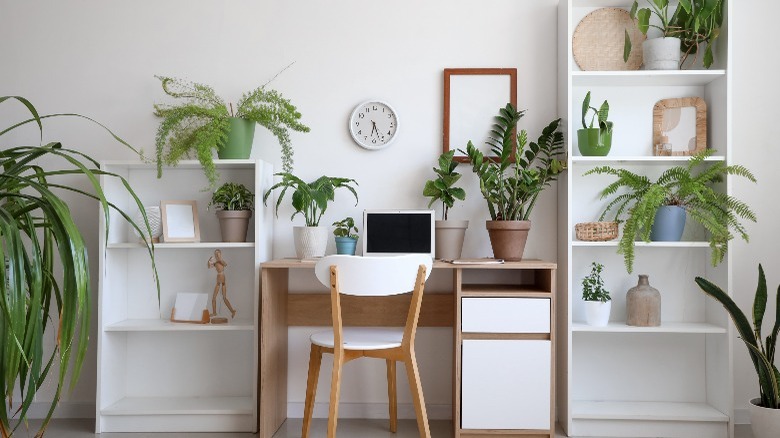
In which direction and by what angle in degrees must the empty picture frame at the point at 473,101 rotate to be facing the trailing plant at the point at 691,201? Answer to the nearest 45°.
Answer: approximately 90° to its left

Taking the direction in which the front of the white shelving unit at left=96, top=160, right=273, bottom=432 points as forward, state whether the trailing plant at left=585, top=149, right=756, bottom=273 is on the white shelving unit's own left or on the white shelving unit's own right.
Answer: on the white shelving unit's own left

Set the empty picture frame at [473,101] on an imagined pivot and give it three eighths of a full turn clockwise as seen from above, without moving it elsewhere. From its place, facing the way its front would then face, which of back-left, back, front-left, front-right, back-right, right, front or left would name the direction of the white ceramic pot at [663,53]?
back-right

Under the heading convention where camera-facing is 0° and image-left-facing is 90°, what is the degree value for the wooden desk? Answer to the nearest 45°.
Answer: approximately 0°

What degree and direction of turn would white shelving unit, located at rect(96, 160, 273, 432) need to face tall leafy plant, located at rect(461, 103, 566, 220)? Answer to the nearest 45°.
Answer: approximately 45° to its left

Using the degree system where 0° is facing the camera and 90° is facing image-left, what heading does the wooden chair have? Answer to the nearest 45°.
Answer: approximately 135°
